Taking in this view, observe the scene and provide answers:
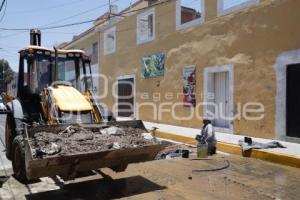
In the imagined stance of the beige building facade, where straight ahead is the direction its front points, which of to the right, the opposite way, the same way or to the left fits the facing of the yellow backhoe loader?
to the left

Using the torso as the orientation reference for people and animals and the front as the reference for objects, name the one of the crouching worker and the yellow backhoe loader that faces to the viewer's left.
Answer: the crouching worker

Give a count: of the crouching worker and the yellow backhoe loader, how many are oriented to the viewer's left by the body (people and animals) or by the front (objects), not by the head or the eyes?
1

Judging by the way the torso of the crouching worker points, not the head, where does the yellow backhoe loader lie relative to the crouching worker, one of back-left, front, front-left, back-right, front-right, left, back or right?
front-left

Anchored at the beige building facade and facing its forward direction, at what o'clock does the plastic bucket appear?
The plastic bucket is roughly at 11 o'clock from the beige building facade.

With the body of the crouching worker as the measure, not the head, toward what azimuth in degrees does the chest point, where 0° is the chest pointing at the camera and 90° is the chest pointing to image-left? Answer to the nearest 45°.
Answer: approximately 90°

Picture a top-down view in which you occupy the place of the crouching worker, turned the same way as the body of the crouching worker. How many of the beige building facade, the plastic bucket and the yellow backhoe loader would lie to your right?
1

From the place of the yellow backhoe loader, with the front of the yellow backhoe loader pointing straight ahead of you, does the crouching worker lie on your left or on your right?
on your left

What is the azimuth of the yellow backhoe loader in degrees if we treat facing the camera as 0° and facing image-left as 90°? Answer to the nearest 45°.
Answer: approximately 315°
